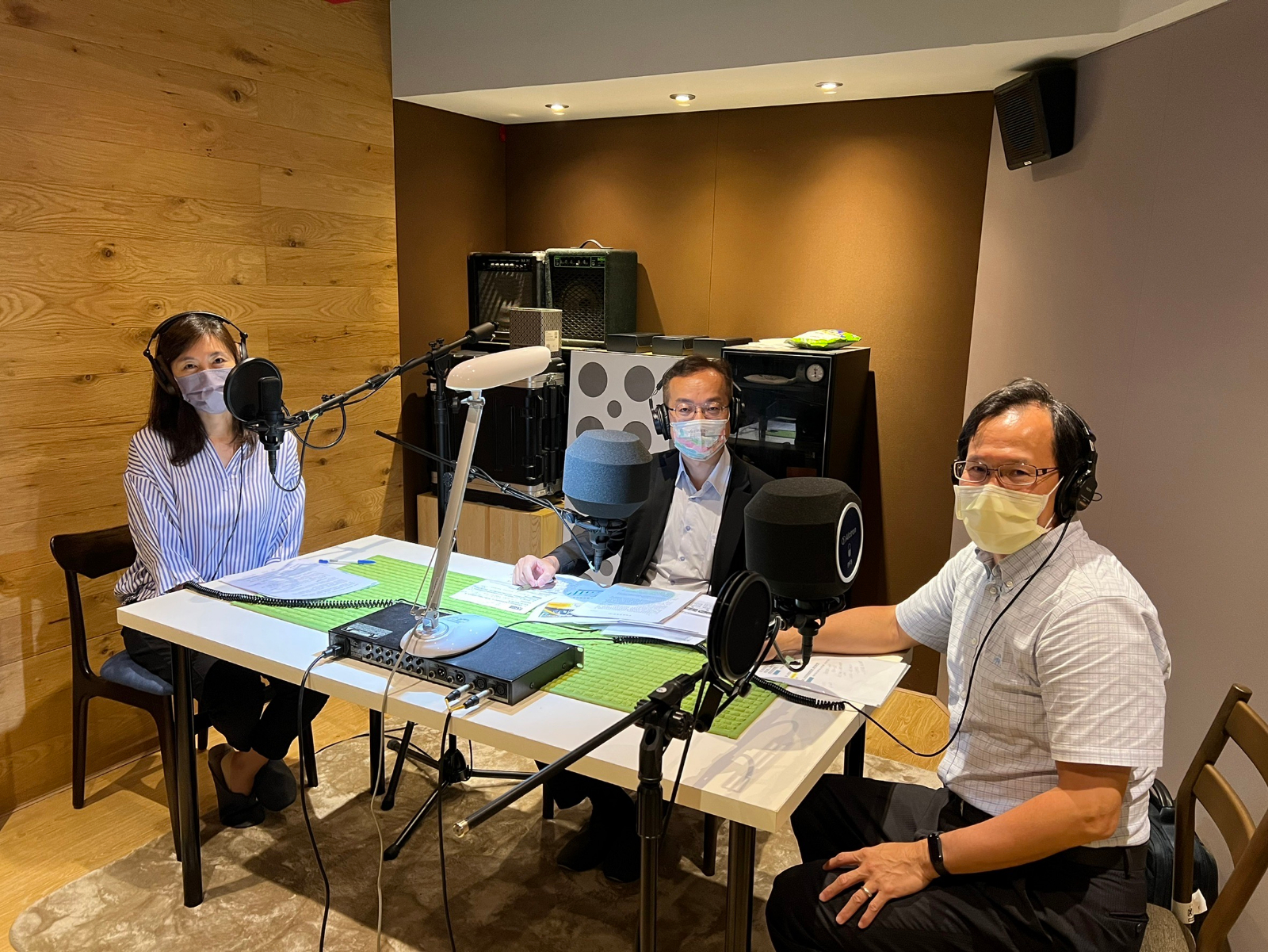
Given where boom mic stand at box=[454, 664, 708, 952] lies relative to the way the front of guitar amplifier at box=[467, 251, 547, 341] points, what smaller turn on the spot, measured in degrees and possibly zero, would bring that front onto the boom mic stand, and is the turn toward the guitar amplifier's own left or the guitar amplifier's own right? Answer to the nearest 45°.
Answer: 0° — it already faces it

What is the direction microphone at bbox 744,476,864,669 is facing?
to the viewer's right

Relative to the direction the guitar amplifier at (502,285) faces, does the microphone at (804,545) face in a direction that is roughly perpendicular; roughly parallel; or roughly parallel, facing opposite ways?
roughly perpendicular

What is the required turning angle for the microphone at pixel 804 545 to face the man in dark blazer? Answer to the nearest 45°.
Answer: approximately 90° to its left

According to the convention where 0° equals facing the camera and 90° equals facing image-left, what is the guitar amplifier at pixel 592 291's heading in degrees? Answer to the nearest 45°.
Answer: approximately 45°

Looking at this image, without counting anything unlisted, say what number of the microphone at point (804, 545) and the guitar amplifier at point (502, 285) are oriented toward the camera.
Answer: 1

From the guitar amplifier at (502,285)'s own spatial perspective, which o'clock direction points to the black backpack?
The black backpack is roughly at 11 o'clock from the guitar amplifier.
